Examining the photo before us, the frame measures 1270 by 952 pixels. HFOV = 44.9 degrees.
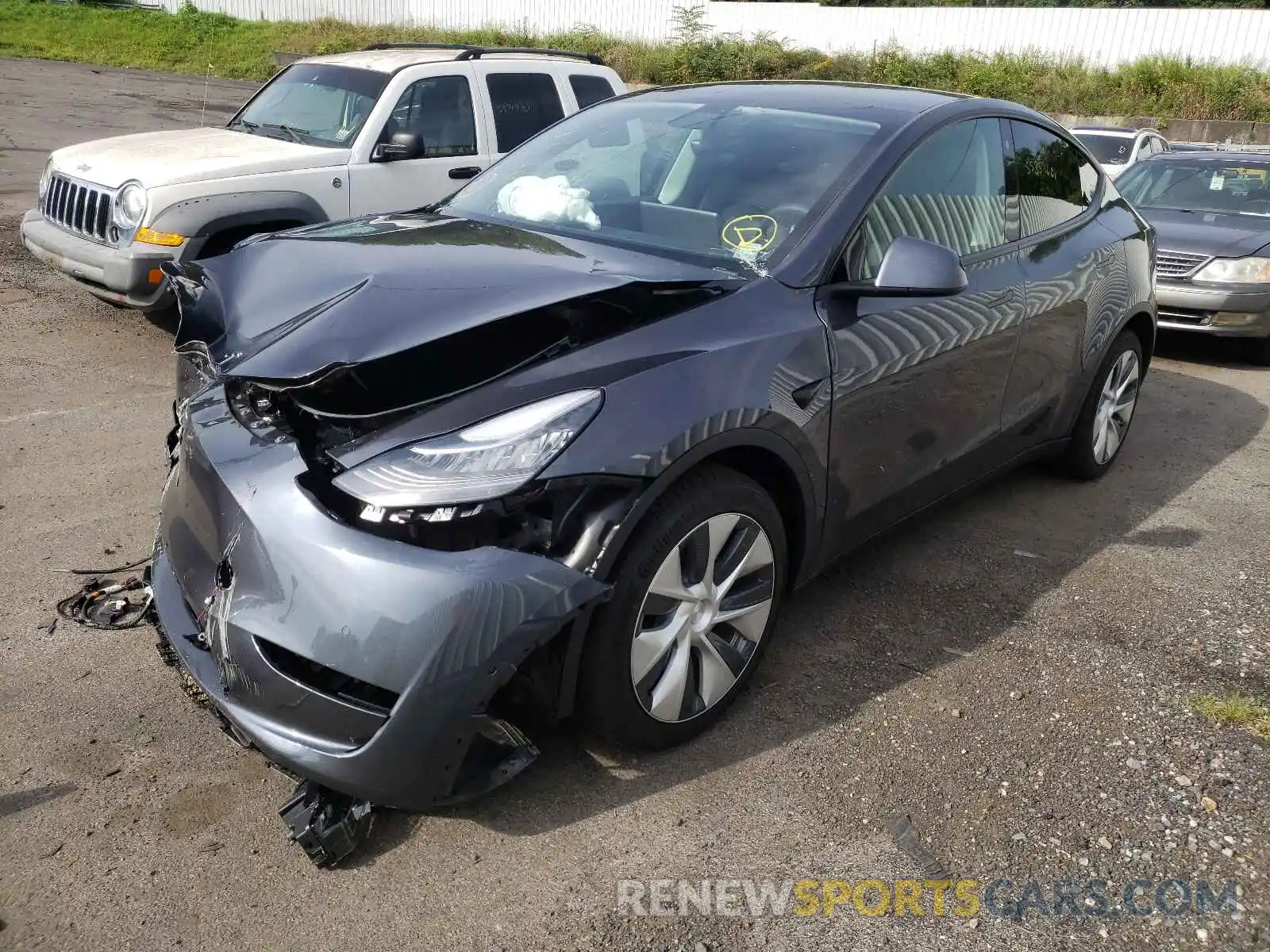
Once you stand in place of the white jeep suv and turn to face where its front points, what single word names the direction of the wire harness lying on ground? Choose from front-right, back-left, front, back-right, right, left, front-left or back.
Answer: front-left

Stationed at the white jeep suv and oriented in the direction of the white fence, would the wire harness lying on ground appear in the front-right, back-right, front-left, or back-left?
back-right

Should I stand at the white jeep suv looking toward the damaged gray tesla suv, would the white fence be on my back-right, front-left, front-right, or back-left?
back-left

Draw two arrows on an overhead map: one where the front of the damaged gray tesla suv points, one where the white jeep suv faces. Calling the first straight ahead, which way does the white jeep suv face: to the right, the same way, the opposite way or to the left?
the same way

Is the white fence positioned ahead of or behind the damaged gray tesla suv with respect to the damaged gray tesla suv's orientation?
behind

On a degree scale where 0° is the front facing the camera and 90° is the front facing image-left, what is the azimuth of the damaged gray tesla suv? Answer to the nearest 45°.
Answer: approximately 45°

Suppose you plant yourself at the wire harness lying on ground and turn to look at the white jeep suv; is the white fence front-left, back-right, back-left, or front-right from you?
front-right

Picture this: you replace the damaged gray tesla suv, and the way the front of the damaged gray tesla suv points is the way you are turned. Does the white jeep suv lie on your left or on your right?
on your right

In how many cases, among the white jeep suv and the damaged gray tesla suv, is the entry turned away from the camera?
0

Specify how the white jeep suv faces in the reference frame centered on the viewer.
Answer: facing the viewer and to the left of the viewer
